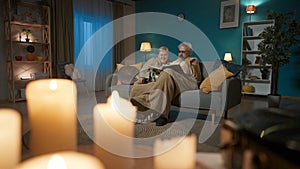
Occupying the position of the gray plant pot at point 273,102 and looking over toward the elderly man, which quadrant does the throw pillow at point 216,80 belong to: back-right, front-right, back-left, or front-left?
front-right

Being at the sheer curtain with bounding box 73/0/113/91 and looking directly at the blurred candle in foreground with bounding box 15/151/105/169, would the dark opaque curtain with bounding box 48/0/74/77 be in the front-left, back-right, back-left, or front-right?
front-right

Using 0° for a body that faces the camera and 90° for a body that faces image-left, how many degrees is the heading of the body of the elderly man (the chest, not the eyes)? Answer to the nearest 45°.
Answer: approximately 45°

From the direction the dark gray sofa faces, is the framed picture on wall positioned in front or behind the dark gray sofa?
behind

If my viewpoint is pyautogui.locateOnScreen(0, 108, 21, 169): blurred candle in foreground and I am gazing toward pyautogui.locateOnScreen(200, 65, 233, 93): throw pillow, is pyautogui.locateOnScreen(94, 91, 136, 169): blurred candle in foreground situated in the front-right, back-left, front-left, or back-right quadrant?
front-right

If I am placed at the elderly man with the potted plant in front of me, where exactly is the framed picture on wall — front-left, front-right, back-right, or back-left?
front-left

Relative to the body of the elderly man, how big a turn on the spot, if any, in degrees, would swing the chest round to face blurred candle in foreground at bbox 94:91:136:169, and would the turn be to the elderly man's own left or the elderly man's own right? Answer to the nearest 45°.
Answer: approximately 45° to the elderly man's own left

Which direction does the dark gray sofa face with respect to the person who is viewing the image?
facing the viewer and to the left of the viewer

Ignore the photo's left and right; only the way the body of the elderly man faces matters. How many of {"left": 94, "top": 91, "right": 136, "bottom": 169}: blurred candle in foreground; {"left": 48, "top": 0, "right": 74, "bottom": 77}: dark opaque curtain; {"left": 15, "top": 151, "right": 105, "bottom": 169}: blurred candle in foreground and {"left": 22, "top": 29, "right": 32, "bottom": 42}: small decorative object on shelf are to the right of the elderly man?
2

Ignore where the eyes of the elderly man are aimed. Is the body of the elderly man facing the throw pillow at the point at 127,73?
no

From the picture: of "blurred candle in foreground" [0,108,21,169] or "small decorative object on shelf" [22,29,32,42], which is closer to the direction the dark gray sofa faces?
the blurred candle in foreground

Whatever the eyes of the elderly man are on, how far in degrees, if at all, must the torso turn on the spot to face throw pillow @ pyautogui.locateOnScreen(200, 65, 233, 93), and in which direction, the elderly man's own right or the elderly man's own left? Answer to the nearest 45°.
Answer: approximately 135° to the elderly man's own left

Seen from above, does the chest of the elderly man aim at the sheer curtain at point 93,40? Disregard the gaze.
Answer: no

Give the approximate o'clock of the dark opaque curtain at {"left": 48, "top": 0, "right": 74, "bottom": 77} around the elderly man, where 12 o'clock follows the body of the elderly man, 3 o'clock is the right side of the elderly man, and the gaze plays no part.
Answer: The dark opaque curtain is roughly at 3 o'clock from the elderly man.

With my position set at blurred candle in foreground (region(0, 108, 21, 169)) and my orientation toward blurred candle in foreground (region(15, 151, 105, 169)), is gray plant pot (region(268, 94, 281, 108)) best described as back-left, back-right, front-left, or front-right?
front-left
